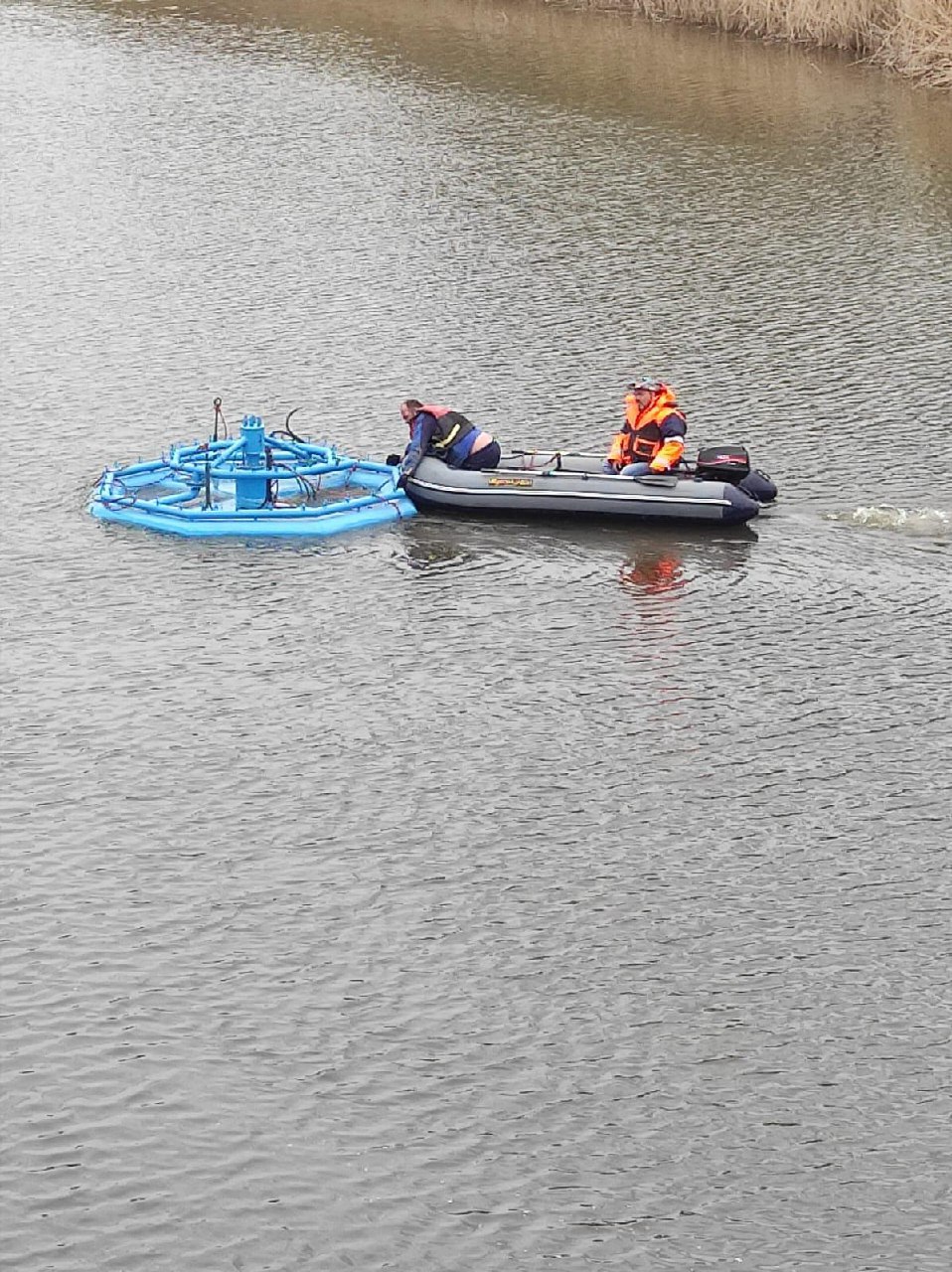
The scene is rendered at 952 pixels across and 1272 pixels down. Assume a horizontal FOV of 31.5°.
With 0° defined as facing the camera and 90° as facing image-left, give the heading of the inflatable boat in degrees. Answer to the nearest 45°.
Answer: approximately 90°

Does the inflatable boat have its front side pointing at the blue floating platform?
yes

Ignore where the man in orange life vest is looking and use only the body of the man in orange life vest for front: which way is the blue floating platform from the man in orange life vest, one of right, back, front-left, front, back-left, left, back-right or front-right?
front-right

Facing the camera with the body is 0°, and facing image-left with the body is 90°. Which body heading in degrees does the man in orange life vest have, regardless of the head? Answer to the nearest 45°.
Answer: approximately 45°

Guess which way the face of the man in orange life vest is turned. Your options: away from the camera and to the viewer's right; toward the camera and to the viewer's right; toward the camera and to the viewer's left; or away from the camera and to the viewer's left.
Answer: toward the camera and to the viewer's left
